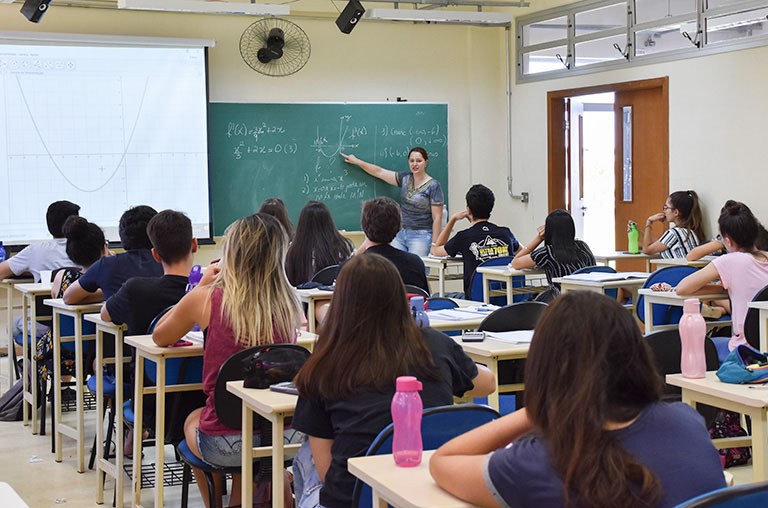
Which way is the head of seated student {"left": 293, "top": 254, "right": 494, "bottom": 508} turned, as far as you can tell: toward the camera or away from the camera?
away from the camera

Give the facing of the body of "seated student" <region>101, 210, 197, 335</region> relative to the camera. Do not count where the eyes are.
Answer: away from the camera

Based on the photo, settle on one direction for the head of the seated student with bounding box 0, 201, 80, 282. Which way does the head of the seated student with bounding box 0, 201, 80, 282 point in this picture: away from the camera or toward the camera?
away from the camera

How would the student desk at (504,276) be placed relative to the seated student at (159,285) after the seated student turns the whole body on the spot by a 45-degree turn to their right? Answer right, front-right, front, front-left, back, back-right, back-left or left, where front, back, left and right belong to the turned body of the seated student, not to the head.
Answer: front

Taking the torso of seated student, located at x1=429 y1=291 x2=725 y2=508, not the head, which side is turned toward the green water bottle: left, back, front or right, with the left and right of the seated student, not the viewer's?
front

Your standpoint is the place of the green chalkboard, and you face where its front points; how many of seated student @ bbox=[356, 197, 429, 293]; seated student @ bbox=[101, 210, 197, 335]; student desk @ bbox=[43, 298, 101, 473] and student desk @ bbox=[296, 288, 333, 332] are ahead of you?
4

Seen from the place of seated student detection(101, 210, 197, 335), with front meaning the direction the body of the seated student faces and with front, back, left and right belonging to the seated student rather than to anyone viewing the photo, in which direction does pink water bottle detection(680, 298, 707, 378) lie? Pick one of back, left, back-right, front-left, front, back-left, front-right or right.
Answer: back-right

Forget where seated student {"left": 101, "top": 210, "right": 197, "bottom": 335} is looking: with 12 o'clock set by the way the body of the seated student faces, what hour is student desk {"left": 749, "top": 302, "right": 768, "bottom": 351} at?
The student desk is roughly at 3 o'clock from the seated student.

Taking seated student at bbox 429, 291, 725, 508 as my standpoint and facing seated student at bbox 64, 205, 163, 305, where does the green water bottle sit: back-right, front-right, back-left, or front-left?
front-right

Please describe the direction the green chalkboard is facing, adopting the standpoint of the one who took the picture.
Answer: facing the viewer

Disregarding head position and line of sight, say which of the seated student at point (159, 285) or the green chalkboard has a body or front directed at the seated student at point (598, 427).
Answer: the green chalkboard

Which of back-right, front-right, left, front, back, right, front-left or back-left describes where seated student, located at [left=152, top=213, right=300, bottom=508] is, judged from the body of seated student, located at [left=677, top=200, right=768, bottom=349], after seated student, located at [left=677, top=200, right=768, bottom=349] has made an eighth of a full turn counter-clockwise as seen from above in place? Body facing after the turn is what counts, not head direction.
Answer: front-left

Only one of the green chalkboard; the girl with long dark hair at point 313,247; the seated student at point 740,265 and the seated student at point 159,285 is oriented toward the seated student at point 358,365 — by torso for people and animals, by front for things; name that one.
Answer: the green chalkboard

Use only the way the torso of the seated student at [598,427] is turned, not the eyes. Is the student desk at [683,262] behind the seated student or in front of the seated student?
in front

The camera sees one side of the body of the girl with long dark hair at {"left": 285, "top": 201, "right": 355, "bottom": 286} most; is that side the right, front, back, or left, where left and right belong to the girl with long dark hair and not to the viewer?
back

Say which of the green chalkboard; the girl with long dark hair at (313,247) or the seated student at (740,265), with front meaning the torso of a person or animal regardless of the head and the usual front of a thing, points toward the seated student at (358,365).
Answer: the green chalkboard

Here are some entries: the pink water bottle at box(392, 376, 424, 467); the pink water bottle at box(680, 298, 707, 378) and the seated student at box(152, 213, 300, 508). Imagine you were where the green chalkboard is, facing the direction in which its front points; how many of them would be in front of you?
3

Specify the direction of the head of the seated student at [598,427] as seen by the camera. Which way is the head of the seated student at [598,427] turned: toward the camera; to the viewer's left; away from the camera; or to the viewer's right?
away from the camera
